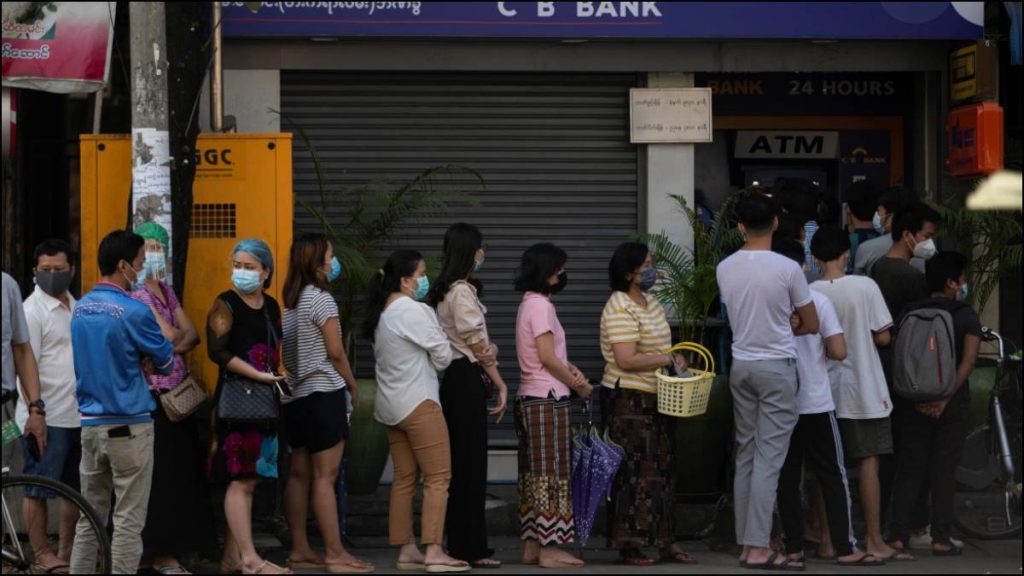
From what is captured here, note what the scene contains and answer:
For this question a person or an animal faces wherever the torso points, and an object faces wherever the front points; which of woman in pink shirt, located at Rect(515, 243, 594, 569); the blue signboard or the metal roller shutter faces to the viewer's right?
the woman in pink shirt

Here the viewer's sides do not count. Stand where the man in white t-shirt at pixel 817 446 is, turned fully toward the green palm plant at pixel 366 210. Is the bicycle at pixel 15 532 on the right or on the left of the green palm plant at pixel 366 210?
left

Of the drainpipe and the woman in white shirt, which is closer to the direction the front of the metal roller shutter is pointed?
the woman in white shirt

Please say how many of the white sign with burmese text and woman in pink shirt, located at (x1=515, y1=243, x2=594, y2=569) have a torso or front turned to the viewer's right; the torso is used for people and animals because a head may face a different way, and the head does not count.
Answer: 1

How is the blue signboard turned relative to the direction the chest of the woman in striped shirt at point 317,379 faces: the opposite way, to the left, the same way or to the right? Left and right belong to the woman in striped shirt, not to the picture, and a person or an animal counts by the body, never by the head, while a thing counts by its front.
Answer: to the right

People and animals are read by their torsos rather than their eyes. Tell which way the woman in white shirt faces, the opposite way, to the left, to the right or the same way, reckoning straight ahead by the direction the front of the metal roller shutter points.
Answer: to the left

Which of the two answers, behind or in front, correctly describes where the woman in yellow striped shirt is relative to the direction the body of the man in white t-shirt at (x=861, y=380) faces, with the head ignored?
behind

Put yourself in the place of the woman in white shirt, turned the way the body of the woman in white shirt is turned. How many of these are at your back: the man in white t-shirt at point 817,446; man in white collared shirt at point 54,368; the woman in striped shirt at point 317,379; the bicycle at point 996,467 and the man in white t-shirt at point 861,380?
2

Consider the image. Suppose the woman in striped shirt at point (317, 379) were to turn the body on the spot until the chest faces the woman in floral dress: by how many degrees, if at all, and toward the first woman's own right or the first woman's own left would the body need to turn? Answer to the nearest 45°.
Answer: approximately 135° to the first woman's own right

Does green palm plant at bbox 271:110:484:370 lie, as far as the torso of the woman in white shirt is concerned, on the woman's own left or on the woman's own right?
on the woman's own left

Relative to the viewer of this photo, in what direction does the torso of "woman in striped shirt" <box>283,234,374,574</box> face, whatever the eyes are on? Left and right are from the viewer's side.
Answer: facing to the right of the viewer

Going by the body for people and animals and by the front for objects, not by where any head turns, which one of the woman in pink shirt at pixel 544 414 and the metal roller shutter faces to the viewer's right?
the woman in pink shirt

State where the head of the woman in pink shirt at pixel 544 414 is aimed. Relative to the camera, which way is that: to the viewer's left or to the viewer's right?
to the viewer's right

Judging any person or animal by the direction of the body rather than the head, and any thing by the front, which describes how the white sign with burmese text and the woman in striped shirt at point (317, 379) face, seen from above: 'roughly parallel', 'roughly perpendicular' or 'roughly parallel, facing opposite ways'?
roughly perpendicular

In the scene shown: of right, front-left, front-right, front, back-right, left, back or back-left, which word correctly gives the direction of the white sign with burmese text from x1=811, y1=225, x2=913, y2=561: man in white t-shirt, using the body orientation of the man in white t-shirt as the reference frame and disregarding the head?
left

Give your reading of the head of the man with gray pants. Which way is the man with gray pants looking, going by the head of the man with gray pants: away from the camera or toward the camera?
away from the camera
